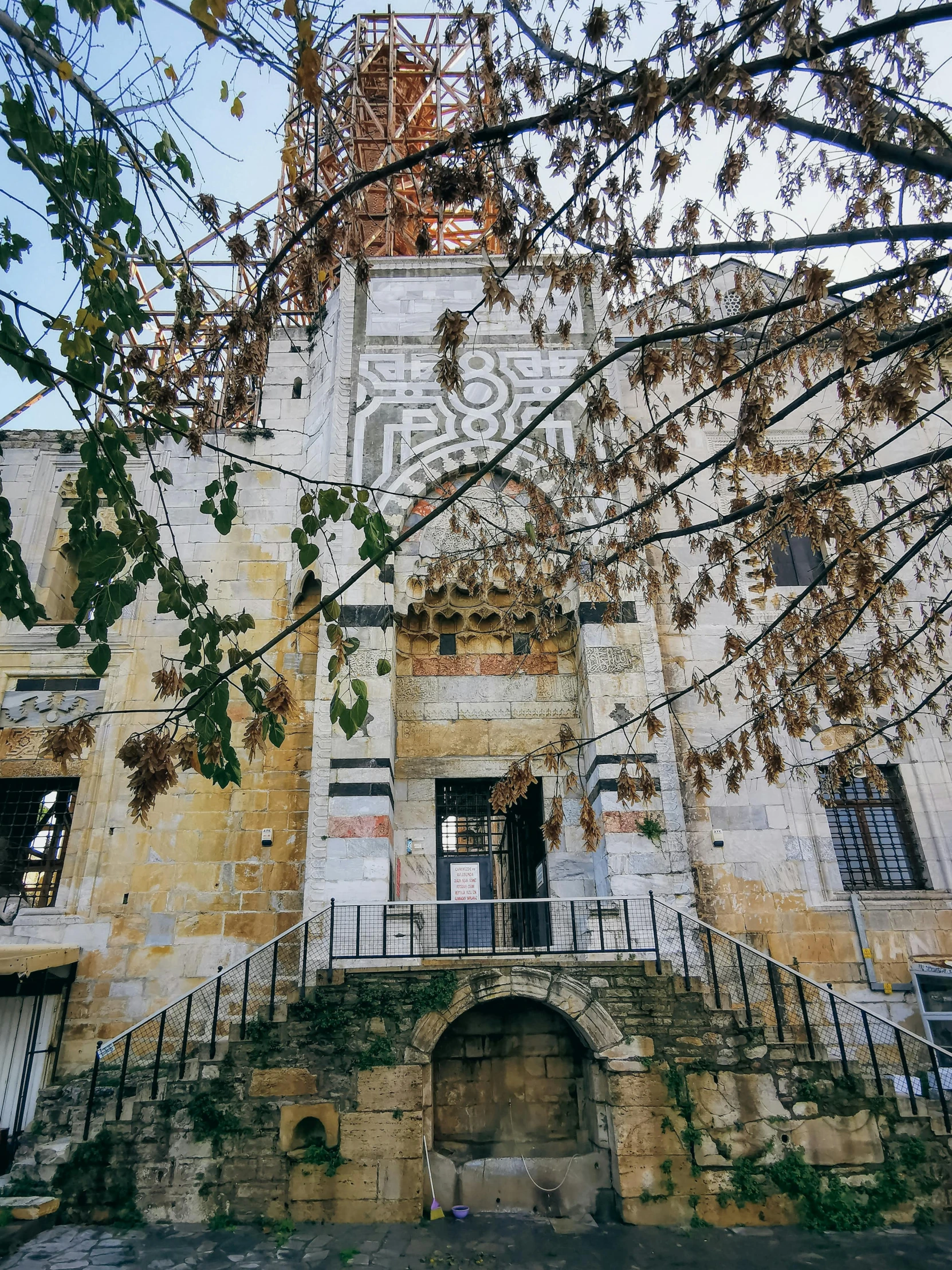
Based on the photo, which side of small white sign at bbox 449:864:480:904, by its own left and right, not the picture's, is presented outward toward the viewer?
front

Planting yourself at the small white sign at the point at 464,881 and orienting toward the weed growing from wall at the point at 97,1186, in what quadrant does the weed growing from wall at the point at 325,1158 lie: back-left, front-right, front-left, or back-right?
front-left

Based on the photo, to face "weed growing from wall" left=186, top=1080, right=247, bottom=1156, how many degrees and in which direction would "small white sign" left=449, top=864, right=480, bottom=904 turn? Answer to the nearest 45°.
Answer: approximately 45° to its right

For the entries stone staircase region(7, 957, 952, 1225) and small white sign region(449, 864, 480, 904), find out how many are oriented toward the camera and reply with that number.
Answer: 2

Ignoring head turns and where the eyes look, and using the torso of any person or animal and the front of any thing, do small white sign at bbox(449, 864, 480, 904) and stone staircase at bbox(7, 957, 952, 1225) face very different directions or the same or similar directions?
same or similar directions

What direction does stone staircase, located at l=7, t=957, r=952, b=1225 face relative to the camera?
toward the camera

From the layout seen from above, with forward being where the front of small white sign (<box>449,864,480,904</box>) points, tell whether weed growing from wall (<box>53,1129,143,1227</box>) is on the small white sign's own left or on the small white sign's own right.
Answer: on the small white sign's own right
